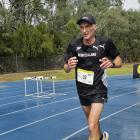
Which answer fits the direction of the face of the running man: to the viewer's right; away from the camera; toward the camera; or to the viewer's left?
toward the camera

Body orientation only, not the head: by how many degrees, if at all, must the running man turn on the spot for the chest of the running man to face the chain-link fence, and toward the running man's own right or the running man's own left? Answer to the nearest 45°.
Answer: approximately 135° to the running man's own right

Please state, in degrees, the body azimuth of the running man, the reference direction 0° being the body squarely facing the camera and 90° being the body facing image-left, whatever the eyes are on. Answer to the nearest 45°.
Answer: approximately 45°
